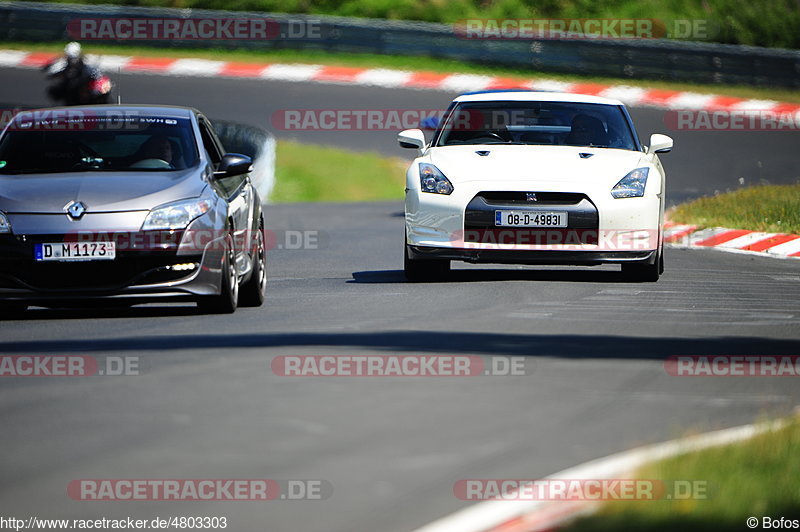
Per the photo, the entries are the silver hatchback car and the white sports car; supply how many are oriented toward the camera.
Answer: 2

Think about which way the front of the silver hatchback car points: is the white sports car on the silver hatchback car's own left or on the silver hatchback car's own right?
on the silver hatchback car's own left

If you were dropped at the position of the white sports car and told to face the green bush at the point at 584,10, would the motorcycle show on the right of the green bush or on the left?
left

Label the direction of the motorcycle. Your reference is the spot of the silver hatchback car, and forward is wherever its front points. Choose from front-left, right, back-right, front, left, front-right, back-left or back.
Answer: back

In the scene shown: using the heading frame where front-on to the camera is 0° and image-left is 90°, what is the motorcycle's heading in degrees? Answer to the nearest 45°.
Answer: approximately 315°

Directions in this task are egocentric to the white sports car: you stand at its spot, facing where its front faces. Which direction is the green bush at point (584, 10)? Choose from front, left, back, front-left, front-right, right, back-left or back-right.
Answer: back

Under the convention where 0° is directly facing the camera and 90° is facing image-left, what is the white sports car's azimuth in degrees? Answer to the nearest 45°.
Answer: approximately 0°

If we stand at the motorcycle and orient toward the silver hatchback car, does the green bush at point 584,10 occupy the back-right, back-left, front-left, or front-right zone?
back-left

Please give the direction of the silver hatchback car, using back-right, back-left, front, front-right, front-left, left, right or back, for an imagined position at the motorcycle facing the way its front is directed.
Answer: front-right
